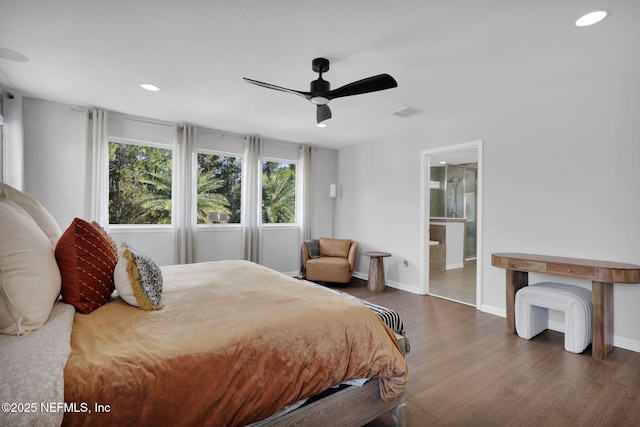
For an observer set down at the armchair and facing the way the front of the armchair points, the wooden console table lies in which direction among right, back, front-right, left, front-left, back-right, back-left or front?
front-left

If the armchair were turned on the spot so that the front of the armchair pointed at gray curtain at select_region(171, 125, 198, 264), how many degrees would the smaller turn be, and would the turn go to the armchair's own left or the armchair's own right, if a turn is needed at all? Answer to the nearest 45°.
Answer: approximately 90° to the armchair's own right

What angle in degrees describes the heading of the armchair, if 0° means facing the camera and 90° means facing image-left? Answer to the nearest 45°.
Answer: approximately 0°

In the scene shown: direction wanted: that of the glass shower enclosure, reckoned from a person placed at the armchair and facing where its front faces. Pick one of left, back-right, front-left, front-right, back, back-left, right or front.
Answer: back-left

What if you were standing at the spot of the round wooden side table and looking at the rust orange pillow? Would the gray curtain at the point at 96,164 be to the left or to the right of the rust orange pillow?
right

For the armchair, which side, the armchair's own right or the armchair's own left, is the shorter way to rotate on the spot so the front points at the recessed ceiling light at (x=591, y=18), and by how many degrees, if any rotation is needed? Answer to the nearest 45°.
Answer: approximately 45° to the armchair's own left

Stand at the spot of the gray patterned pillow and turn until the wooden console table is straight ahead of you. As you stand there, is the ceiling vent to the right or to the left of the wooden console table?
left

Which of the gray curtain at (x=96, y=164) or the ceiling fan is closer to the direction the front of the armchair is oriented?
the ceiling fan

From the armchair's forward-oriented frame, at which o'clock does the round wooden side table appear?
The round wooden side table is roughly at 10 o'clock from the armchair.

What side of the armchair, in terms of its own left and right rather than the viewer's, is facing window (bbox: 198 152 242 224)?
right

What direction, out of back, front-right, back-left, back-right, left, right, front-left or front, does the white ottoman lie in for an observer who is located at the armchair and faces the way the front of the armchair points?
front-left

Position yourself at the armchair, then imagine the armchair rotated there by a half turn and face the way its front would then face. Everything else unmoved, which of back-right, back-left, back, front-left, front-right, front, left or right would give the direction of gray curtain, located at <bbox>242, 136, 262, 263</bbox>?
left

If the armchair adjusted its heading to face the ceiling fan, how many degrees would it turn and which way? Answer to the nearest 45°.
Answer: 0° — it already faces it

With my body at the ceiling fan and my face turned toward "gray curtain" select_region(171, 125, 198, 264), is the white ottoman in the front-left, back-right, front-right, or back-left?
back-right
